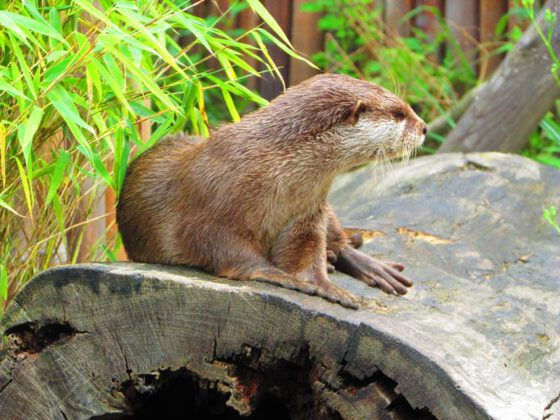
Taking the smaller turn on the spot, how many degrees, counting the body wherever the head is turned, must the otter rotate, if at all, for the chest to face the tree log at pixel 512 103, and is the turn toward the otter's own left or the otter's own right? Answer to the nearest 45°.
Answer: approximately 45° to the otter's own left

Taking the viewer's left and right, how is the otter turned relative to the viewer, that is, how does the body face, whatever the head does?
facing to the right of the viewer
